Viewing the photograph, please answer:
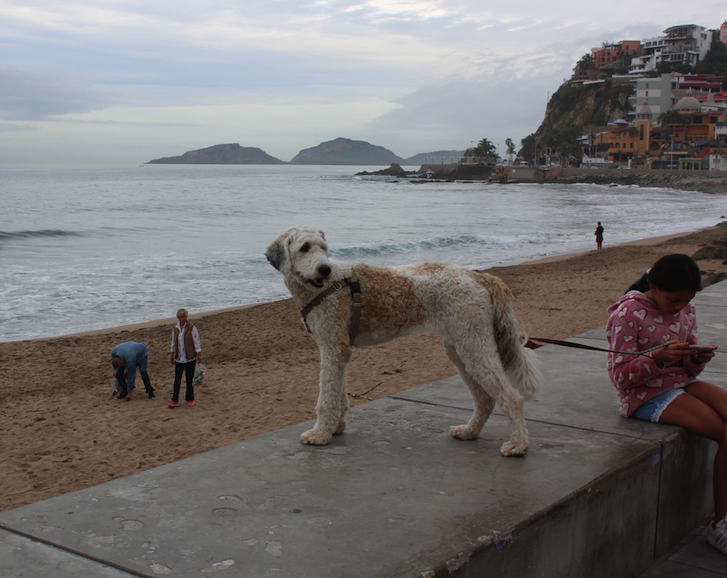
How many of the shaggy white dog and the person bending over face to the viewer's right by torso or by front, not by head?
0

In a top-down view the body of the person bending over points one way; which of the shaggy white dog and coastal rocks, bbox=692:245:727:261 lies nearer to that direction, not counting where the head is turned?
the shaggy white dog

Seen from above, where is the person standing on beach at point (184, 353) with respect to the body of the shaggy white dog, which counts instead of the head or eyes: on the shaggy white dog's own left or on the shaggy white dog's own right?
on the shaggy white dog's own right

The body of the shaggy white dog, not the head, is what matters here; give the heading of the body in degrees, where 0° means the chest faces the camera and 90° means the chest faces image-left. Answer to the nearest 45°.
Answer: approximately 90°

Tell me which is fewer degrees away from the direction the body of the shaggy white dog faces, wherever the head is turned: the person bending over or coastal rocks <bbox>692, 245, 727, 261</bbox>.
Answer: the person bending over

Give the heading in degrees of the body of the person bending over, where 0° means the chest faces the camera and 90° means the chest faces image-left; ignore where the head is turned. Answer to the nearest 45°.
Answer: approximately 45°
